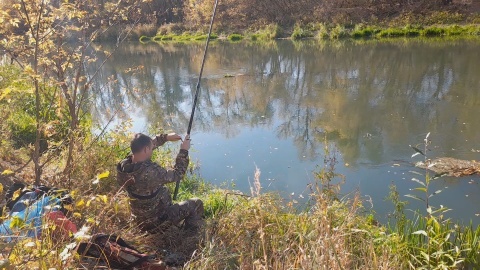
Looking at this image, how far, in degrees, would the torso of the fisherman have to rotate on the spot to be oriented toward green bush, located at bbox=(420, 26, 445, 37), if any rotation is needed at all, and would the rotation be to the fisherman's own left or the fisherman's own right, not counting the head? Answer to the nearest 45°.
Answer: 0° — they already face it

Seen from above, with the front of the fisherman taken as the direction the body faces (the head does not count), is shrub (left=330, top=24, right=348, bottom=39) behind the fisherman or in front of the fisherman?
in front

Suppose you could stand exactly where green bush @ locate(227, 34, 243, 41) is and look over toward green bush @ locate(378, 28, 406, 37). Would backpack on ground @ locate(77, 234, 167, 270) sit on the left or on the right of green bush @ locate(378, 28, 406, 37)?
right

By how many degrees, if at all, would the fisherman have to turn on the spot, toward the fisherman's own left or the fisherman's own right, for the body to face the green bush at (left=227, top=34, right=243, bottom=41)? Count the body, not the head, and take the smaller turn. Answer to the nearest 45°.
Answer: approximately 45° to the fisherman's own left

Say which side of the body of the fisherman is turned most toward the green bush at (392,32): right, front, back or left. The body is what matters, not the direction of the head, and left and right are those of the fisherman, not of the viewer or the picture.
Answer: front

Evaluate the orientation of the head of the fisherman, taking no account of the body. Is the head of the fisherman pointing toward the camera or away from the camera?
away from the camera

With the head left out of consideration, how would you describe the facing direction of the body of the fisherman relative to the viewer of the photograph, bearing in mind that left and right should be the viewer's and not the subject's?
facing away from the viewer and to the right of the viewer

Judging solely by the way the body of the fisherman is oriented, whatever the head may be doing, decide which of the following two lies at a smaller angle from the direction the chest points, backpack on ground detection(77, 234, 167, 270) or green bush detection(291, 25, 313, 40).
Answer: the green bush

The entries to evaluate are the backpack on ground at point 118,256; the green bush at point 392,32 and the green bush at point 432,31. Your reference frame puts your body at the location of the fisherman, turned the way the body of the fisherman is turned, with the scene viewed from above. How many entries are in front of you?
2

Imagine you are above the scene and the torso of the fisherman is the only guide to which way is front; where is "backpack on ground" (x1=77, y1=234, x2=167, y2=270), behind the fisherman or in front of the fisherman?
behind

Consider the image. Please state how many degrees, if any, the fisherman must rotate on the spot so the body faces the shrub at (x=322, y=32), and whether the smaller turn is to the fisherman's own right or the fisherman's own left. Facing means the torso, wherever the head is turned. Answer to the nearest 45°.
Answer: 0° — they already face it
